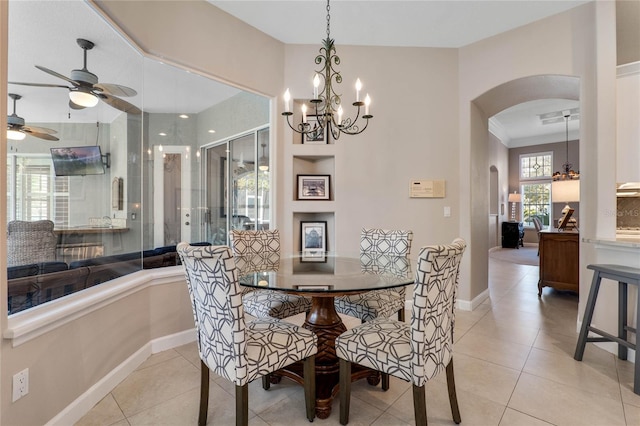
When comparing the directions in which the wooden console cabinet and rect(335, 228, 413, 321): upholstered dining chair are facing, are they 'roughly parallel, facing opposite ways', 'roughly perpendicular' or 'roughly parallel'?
roughly perpendicular

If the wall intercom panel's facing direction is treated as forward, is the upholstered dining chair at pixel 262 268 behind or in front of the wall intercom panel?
in front

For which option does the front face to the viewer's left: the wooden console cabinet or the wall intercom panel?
the wooden console cabinet

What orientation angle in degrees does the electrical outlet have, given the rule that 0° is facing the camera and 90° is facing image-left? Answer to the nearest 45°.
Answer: approximately 315°

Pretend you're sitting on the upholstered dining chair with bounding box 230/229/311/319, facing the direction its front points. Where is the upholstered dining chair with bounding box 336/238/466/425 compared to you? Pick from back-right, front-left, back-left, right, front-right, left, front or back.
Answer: front

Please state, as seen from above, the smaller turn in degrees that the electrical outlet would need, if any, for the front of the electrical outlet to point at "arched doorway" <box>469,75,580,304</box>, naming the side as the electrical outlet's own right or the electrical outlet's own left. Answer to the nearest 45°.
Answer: approximately 45° to the electrical outlet's own left

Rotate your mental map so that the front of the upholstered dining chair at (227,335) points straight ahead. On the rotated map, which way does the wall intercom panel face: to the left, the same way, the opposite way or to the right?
the opposite way

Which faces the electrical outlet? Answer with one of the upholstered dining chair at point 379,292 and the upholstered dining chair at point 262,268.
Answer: the upholstered dining chair at point 379,292

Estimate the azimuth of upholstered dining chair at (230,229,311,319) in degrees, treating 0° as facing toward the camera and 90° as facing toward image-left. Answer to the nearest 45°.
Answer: approximately 315°

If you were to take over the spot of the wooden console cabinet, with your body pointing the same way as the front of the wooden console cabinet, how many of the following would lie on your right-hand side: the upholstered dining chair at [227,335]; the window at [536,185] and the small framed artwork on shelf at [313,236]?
1

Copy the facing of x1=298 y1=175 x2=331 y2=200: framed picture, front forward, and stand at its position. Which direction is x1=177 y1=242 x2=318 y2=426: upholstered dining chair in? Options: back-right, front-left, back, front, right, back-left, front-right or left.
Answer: front

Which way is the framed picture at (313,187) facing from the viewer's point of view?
toward the camera

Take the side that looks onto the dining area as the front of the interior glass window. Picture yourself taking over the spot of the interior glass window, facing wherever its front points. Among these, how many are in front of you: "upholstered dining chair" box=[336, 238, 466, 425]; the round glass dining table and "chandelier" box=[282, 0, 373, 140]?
3

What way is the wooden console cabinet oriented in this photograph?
to the viewer's left

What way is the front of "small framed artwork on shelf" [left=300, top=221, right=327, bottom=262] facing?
toward the camera

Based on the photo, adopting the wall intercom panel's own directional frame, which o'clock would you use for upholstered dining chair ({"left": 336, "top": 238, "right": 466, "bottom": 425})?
The upholstered dining chair is roughly at 12 o'clock from the wall intercom panel.

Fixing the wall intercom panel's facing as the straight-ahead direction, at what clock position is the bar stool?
The bar stool is roughly at 10 o'clock from the wall intercom panel.

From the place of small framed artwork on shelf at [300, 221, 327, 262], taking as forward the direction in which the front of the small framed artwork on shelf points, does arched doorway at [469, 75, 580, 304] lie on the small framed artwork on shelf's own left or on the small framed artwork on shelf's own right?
on the small framed artwork on shelf's own left

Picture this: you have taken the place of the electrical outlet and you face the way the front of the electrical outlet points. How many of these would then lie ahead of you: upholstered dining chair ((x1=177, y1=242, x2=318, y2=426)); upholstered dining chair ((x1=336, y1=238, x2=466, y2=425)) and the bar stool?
3

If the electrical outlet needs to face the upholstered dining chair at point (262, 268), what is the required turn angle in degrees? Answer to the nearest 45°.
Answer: approximately 45° to its left
